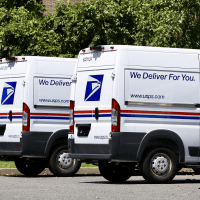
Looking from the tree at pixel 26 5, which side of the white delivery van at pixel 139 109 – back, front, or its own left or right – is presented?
left

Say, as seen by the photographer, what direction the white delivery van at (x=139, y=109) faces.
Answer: facing away from the viewer and to the right of the viewer

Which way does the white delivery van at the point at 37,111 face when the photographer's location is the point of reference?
facing away from the viewer and to the right of the viewer

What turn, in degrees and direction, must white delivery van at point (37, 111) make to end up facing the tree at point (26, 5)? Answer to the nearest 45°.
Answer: approximately 45° to its left

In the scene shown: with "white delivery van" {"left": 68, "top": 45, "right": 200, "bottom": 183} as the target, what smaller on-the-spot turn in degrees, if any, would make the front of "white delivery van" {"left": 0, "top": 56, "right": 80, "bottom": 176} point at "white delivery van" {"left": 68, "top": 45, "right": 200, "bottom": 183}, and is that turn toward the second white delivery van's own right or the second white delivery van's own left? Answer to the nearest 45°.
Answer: approximately 90° to the second white delivery van's own right

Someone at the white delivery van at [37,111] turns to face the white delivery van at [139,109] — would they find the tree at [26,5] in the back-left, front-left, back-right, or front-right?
back-left

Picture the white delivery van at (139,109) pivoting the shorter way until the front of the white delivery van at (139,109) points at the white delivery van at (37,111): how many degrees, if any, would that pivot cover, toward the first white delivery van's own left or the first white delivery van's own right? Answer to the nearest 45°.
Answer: approximately 90° to the first white delivery van's own left
